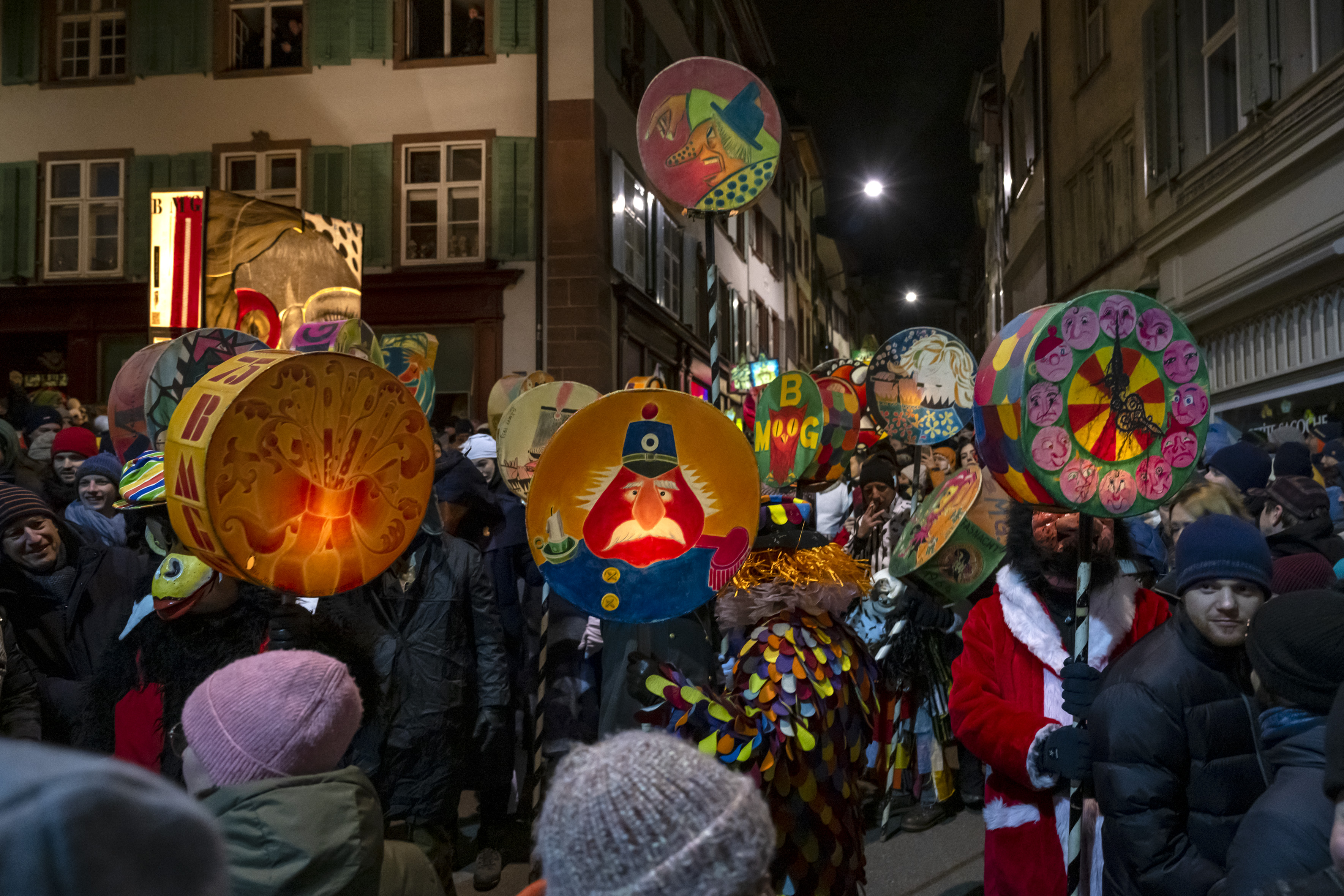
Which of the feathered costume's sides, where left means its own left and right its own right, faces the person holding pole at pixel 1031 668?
right

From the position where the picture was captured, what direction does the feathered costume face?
facing away from the viewer and to the left of the viewer

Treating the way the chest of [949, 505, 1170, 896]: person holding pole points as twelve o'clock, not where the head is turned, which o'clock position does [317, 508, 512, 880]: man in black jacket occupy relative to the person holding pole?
The man in black jacket is roughly at 3 o'clock from the person holding pole.

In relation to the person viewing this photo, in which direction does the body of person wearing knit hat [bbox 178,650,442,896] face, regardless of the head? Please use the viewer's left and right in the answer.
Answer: facing away from the viewer and to the left of the viewer

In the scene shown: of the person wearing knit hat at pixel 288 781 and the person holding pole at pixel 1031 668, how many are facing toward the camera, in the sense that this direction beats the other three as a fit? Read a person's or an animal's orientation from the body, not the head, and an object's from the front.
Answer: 1

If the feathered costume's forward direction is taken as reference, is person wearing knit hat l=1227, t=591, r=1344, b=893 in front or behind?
behind

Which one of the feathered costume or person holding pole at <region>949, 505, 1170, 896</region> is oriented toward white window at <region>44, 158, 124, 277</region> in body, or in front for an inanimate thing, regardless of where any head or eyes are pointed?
the feathered costume

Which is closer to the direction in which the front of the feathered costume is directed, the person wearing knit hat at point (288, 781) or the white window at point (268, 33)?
the white window
